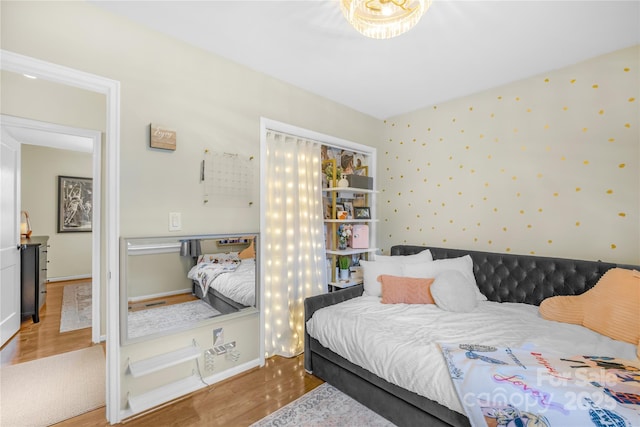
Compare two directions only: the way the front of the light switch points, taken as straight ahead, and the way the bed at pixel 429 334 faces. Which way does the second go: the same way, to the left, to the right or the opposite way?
to the right

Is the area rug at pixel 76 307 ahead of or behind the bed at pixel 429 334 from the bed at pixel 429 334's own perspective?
ahead

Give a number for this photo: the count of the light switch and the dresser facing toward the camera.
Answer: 1

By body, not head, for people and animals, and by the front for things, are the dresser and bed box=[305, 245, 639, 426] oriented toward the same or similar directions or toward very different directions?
very different directions

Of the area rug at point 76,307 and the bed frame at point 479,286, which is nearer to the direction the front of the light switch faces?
the bed frame

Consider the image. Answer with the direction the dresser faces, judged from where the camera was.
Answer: facing to the right of the viewer

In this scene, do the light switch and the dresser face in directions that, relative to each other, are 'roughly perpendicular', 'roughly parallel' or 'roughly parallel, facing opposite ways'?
roughly perpendicular

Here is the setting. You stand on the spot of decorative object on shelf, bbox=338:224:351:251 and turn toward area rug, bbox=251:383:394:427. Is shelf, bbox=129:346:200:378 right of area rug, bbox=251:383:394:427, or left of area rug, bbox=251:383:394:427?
right

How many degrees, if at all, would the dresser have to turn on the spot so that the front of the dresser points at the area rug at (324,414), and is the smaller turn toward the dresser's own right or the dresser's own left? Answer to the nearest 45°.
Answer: approximately 90° to the dresser's own right

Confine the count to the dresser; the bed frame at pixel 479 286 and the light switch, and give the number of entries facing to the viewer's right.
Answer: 1

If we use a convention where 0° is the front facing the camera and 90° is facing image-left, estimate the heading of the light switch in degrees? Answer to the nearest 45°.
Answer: approximately 0°

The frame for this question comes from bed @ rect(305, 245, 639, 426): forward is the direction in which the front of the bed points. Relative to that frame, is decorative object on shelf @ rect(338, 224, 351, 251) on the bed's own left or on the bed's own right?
on the bed's own right

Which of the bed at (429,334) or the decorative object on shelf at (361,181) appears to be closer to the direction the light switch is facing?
the bed

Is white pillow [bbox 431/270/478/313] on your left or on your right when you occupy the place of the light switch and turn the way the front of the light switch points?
on your left

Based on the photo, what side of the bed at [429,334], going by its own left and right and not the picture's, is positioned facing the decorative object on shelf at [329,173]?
right

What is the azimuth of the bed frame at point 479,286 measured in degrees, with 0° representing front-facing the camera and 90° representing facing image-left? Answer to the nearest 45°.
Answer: approximately 45°

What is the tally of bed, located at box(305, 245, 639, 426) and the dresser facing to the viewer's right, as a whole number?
1
